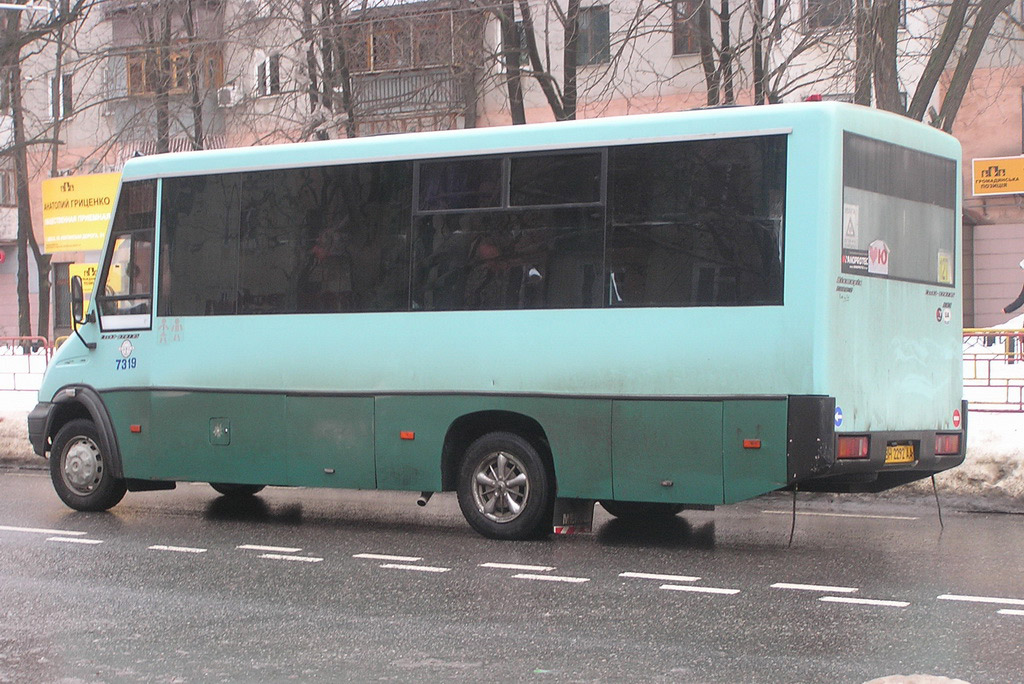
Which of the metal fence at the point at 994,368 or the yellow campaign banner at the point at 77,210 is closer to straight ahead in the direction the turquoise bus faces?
the yellow campaign banner

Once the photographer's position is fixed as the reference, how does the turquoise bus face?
facing away from the viewer and to the left of the viewer
